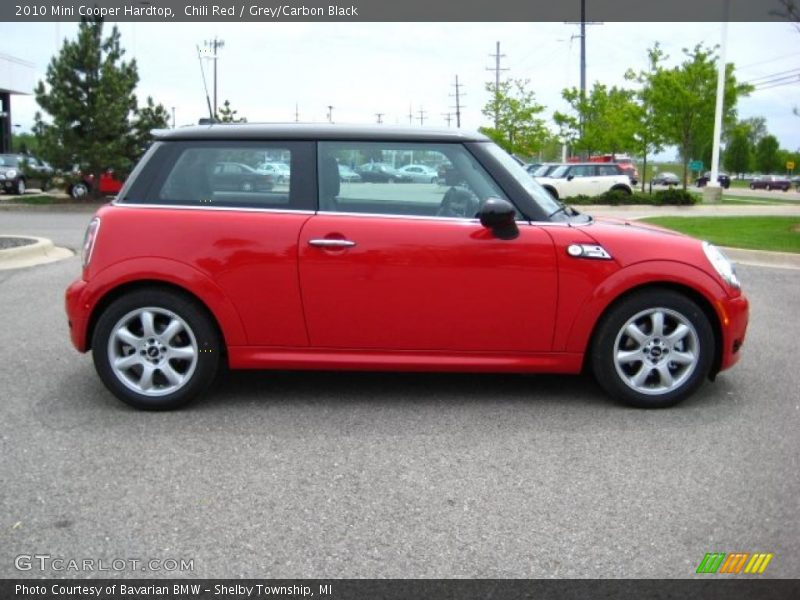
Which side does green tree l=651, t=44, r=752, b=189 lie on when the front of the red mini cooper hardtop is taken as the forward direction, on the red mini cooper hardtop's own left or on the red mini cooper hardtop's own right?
on the red mini cooper hardtop's own left

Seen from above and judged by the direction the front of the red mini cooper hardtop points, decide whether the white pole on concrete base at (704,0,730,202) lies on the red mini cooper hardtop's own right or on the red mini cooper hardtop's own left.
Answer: on the red mini cooper hardtop's own left

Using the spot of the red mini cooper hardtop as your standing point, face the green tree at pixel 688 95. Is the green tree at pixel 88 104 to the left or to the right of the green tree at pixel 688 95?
left

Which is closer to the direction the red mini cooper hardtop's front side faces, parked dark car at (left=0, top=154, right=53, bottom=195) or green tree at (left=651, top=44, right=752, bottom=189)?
the green tree

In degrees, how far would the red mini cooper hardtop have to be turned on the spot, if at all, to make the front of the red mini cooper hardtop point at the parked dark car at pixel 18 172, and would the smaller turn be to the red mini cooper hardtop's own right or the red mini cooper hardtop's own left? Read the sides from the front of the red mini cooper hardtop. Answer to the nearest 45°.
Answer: approximately 135° to the red mini cooper hardtop's own left

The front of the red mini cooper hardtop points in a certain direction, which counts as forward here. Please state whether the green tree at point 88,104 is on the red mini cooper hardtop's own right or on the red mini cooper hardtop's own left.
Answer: on the red mini cooper hardtop's own left

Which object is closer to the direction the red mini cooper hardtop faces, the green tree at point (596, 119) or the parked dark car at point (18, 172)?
the green tree

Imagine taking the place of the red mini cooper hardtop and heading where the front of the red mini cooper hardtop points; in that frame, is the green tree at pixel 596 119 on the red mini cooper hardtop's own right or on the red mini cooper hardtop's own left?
on the red mini cooper hardtop's own left

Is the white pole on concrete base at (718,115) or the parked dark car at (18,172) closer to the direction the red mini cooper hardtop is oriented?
the white pole on concrete base

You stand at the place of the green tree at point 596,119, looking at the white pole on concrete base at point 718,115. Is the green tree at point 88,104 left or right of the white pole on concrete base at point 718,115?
right

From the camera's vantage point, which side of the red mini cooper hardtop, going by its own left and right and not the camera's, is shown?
right
